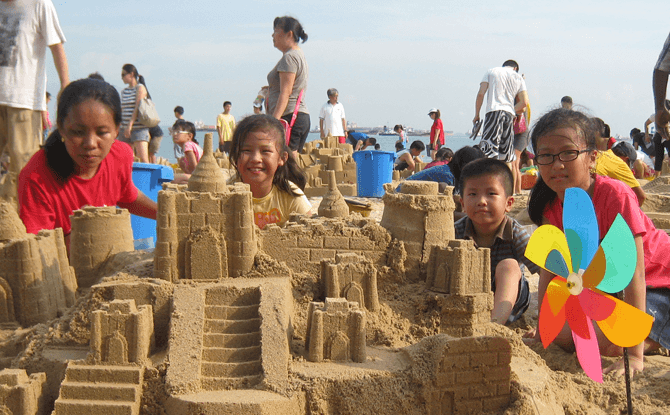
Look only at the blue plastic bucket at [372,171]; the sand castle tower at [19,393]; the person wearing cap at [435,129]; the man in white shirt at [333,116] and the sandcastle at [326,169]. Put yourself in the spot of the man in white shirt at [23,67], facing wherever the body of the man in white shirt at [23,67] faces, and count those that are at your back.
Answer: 4

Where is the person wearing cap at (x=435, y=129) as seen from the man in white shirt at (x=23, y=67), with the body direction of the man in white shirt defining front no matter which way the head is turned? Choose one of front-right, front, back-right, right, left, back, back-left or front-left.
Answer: back

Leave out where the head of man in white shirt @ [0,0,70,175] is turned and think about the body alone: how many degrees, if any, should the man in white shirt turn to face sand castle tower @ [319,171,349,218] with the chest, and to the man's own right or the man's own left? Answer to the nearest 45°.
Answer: approximately 90° to the man's own left

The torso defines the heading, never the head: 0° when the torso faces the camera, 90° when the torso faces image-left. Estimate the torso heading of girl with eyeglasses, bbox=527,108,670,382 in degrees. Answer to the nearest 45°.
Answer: approximately 45°

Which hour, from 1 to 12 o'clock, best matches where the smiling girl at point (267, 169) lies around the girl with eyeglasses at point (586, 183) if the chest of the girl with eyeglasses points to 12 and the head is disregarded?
The smiling girl is roughly at 2 o'clock from the girl with eyeglasses.

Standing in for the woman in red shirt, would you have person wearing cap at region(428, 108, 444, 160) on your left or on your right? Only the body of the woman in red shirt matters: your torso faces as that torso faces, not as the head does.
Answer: on your left

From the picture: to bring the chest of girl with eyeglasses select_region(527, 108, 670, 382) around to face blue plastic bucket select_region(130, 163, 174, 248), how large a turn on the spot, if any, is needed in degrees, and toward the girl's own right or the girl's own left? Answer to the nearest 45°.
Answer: approximately 45° to the girl's own right

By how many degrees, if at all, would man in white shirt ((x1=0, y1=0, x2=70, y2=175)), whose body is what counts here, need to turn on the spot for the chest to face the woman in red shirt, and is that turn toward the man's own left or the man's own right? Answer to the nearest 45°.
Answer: approximately 45° to the man's own left

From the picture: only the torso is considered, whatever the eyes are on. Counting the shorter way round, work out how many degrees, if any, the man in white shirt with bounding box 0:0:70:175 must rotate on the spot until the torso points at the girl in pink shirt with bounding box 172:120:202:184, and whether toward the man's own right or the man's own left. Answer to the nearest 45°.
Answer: approximately 180°
